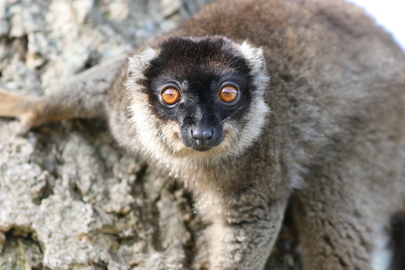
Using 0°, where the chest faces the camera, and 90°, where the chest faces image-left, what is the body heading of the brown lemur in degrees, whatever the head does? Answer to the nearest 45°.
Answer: approximately 45°
